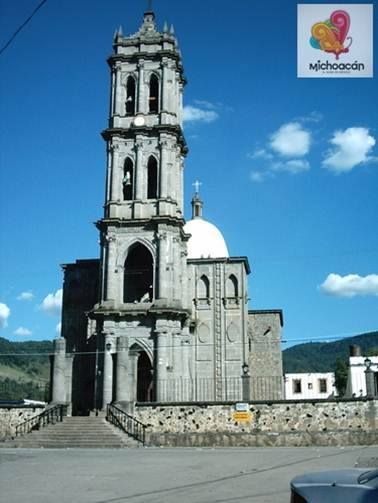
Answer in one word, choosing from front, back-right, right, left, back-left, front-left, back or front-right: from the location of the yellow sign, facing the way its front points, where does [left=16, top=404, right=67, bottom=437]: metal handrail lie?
right

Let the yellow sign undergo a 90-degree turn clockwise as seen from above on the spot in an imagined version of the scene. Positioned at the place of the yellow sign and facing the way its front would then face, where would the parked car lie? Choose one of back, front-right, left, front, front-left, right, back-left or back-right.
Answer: left

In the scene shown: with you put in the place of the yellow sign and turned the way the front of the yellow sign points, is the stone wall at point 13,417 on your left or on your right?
on your right

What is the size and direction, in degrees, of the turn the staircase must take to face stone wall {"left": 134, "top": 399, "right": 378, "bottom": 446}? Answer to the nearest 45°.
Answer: approximately 90° to its left

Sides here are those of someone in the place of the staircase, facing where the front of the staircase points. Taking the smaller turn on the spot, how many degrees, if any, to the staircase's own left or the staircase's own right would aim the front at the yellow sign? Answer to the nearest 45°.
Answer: approximately 90° to the staircase's own left

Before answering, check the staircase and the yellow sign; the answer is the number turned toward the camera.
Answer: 2

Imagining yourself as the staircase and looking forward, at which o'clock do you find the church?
The church is roughly at 7 o'clock from the staircase.

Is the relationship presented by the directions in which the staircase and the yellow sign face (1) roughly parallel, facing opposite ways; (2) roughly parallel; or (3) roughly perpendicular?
roughly parallel

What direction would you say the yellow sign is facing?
toward the camera

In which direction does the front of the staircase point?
toward the camera

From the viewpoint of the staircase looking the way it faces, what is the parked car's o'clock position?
The parked car is roughly at 12 o'clock from the staircase.
